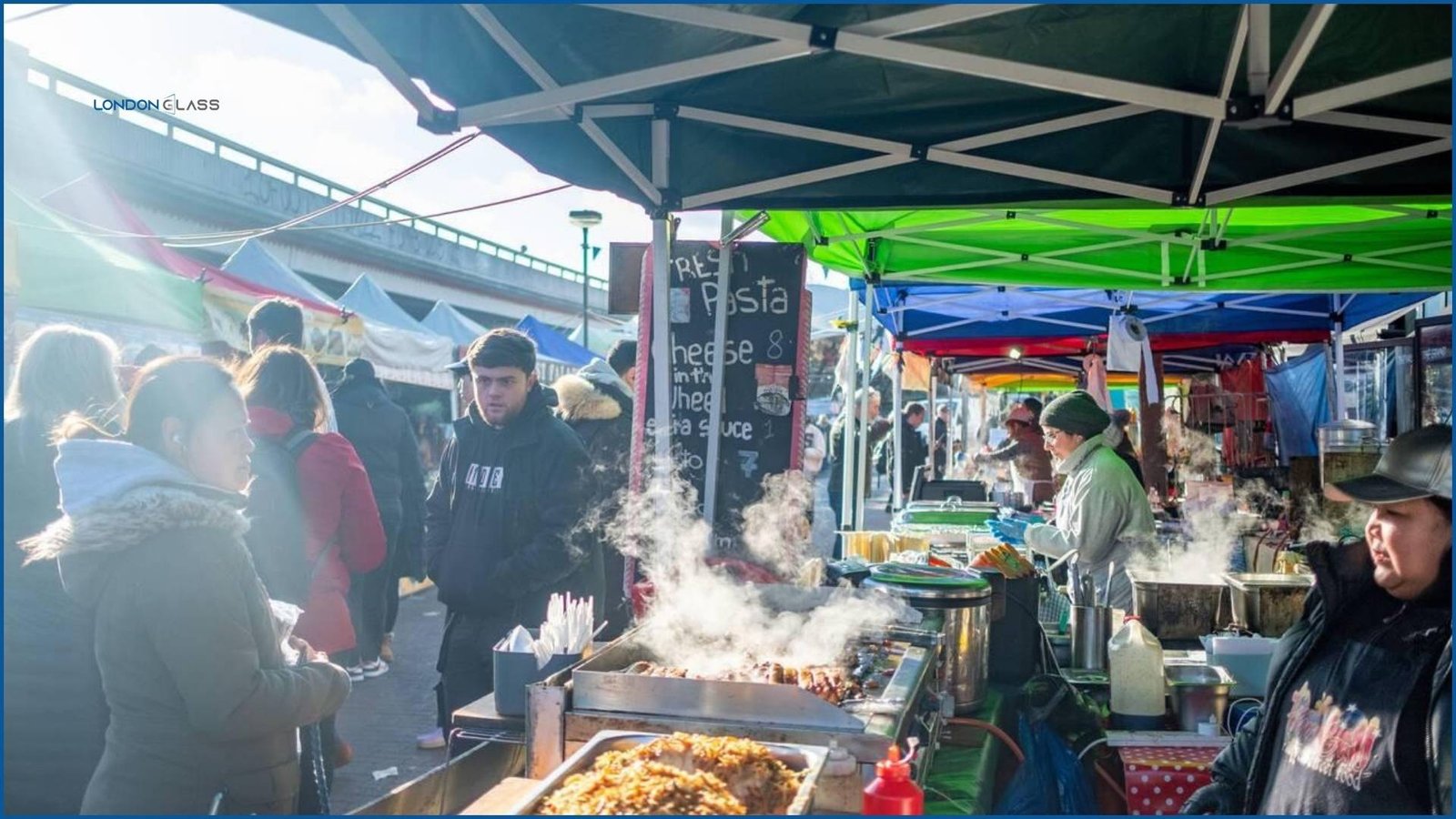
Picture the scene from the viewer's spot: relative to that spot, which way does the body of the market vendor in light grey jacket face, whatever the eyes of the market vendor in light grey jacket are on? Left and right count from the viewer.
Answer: facing to the left of the viewer

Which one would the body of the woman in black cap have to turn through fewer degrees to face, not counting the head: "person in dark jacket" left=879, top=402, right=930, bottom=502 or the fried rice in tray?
the fried rice in tray

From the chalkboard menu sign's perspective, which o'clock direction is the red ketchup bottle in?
The red ketchup bottle is roughly at 12 o'clock from the chalkboard menu sign.

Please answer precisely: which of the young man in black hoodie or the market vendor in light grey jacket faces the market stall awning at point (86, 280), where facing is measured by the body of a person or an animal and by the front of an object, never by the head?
the market vendor in light grey jacket

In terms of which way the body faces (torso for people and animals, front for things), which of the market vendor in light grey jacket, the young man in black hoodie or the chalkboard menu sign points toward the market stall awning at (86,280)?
the market vendor in light grey jacket

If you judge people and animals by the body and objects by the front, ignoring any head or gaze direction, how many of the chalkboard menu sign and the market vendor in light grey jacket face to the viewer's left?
1

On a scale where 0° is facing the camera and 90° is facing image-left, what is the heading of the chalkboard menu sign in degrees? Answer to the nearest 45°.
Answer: approximately 0°

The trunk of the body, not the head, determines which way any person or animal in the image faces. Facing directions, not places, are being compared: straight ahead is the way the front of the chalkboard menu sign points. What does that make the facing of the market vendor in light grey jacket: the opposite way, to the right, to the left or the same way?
to the right

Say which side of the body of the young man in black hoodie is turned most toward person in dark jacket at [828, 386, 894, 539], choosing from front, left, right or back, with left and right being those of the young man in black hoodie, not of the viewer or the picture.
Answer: back
